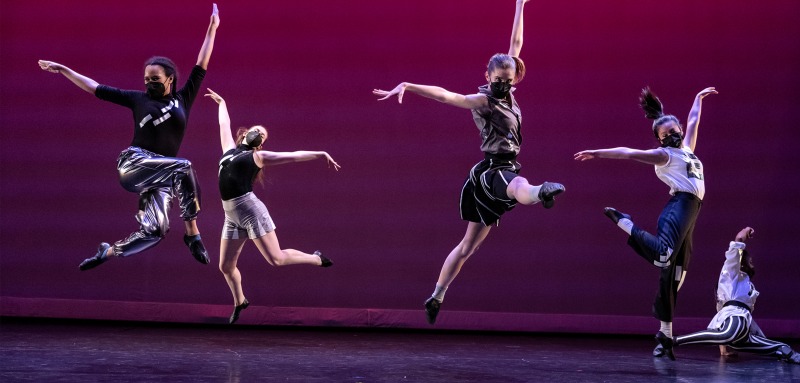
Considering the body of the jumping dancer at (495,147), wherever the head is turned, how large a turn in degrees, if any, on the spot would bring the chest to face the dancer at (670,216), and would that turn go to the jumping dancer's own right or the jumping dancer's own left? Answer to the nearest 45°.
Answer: approximately 45° to the jumping dancer's own left

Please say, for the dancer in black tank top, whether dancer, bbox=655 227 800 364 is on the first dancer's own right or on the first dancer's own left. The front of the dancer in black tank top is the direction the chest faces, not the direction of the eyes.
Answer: on the first dancer's own left

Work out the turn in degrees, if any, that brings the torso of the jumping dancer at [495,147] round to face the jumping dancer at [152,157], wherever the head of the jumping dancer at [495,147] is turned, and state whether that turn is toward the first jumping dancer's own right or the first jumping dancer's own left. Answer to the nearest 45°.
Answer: approximately 135° to the first jumping dancer's own right

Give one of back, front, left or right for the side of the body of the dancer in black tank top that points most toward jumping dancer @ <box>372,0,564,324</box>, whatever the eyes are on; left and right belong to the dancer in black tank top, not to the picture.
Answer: left

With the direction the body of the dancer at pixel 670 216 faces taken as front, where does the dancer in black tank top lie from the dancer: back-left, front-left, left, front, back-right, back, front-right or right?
back-right

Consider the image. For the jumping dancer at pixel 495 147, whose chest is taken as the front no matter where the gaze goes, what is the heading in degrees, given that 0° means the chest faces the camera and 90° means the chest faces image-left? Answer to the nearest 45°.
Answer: approximately 315°
